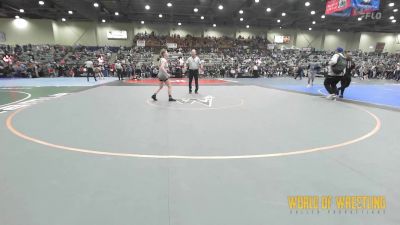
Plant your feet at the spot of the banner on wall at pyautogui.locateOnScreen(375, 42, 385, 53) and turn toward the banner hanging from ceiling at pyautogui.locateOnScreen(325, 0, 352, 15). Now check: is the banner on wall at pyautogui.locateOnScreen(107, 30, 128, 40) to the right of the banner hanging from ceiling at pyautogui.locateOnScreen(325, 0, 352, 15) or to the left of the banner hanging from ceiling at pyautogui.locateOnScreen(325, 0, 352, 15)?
right

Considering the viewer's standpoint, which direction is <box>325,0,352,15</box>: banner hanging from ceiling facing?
facing the viewer

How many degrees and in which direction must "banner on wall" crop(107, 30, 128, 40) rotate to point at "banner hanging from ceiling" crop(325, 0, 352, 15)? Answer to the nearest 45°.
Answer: approximately 45° to its left

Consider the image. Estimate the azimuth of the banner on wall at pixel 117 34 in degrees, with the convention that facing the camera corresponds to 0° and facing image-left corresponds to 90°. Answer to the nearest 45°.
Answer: approximately 0°

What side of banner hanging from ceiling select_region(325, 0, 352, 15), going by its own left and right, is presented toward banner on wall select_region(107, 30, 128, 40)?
right

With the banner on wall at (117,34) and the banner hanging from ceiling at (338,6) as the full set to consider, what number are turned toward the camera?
2

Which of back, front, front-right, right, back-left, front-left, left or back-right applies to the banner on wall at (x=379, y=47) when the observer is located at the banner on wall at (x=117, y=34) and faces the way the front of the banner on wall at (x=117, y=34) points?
left
